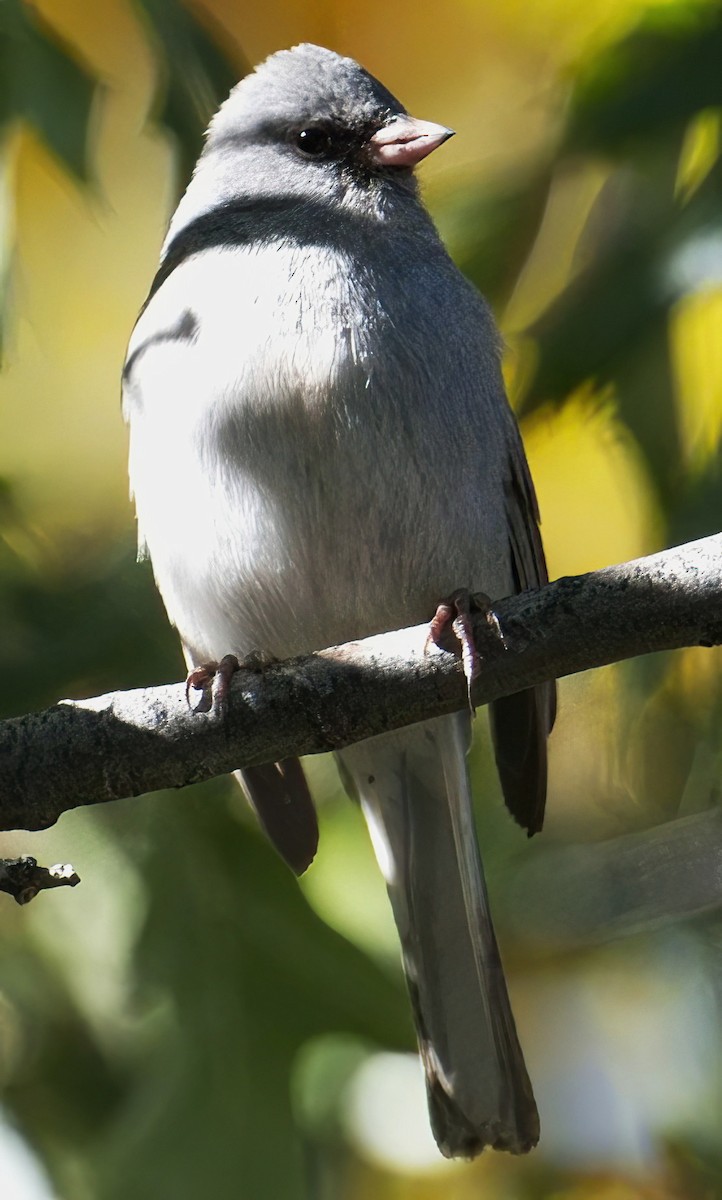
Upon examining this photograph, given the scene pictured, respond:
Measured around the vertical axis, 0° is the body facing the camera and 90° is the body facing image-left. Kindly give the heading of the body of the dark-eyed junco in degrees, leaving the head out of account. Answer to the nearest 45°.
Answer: approximately 0°

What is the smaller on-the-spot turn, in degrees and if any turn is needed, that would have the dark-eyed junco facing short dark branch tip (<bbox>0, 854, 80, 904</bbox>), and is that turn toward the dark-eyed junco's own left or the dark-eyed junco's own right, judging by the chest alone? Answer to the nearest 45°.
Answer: approximately 45° to the dark-eyed junco's own right
